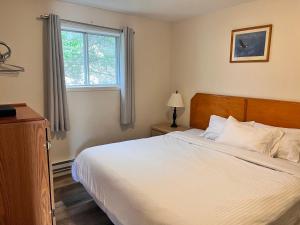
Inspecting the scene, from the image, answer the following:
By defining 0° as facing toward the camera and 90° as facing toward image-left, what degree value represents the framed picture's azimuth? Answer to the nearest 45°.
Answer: approximately 45°

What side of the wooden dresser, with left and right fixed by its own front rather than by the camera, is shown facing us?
right

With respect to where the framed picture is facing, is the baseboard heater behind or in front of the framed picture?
in front

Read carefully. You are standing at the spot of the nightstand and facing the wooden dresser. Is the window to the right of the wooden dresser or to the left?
right

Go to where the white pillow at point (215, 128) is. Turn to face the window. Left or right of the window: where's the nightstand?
right

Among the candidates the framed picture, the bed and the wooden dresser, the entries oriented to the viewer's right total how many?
1

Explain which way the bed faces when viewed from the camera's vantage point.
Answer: facing the viewer and to the left of the viewer

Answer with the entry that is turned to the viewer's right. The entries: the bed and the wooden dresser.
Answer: the wooden dresser

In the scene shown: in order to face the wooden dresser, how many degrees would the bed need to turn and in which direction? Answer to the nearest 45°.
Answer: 0° — it already faces it

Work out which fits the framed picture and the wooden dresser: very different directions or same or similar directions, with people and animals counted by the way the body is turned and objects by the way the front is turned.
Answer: very different directions

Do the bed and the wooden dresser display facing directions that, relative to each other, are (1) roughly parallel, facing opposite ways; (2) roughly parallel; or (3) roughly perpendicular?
roughly parallel, facing opposite ways
